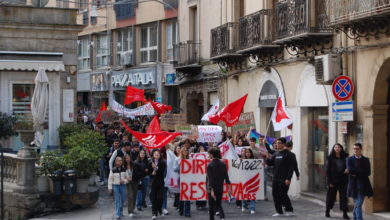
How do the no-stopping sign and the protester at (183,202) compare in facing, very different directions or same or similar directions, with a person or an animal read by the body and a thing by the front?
same or similar directions

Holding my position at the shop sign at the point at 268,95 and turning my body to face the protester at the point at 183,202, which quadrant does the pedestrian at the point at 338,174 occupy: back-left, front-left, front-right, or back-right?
front-left

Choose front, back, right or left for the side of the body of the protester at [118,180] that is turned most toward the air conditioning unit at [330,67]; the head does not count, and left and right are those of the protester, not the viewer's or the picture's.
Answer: left

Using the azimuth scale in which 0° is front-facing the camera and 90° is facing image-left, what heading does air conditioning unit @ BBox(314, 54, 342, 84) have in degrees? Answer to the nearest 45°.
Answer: approximately 45°

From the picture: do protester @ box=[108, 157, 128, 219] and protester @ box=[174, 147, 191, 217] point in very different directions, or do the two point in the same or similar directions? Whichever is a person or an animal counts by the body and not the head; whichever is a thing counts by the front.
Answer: same or similar directions

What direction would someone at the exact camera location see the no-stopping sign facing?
facing the viewer

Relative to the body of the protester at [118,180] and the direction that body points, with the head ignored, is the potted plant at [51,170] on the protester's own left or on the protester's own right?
on the protester's own right

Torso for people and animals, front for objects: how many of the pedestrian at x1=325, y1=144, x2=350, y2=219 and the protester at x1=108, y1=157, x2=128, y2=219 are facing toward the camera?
2

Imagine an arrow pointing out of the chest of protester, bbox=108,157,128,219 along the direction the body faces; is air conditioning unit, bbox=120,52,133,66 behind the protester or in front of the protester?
behind

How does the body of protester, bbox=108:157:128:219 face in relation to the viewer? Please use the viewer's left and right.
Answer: facing the viewer

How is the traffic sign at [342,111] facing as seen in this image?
toward the camera

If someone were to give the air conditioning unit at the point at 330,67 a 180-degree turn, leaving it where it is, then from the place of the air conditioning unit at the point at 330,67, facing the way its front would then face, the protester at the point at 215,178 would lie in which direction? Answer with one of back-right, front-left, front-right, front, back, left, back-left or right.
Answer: back

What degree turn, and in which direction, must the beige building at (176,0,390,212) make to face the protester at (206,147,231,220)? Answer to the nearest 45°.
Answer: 0° — it already faces them

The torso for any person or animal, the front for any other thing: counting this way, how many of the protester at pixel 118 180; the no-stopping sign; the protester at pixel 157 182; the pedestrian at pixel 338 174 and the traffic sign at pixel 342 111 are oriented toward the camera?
5
